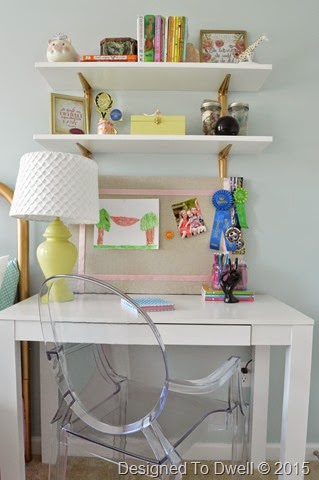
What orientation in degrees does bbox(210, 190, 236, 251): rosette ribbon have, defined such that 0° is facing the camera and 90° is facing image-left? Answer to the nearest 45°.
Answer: approximately 0°

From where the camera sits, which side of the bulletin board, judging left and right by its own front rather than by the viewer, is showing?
front

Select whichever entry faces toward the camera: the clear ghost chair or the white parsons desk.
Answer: the white parsons desk

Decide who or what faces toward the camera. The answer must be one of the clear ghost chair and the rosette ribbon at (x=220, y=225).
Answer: the rosette ribbon

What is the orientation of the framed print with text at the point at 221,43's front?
toward the camera

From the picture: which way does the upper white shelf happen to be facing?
toward the camera

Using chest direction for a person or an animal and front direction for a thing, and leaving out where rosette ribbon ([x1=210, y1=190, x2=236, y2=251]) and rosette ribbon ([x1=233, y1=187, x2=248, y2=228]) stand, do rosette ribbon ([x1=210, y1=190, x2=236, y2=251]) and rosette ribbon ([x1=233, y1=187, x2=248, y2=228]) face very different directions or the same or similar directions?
same or similar directions
